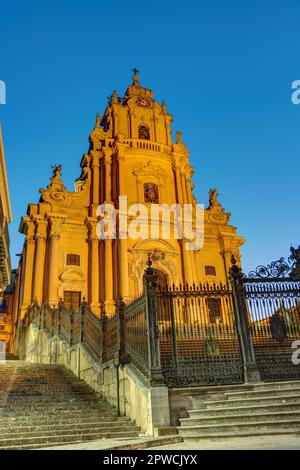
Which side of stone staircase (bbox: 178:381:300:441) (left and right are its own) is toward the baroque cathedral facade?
back

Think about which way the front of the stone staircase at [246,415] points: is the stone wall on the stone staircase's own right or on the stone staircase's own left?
on the stone staircase's own right

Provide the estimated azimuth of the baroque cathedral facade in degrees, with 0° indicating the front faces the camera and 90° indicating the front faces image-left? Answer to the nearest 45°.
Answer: approximately 315°

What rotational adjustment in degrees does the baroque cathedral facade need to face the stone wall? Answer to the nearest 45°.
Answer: approximately 45° to its right

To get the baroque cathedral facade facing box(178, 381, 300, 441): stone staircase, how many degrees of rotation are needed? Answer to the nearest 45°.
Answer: approximately 45° to its right

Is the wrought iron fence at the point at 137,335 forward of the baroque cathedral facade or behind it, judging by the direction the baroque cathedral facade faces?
forward

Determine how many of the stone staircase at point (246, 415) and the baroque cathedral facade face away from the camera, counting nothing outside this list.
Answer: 0

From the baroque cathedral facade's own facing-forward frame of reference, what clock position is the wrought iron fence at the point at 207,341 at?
The wrought iron fence is roughly at 1 o'clock from the baroque cathedral facade.

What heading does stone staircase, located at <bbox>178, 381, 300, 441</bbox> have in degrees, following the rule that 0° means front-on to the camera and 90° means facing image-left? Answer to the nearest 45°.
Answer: approximately 0°
